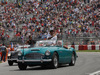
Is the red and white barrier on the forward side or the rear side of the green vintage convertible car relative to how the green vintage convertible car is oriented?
on the rear side

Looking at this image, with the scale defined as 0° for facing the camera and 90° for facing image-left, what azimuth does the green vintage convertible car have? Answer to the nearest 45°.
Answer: approximately 45°
